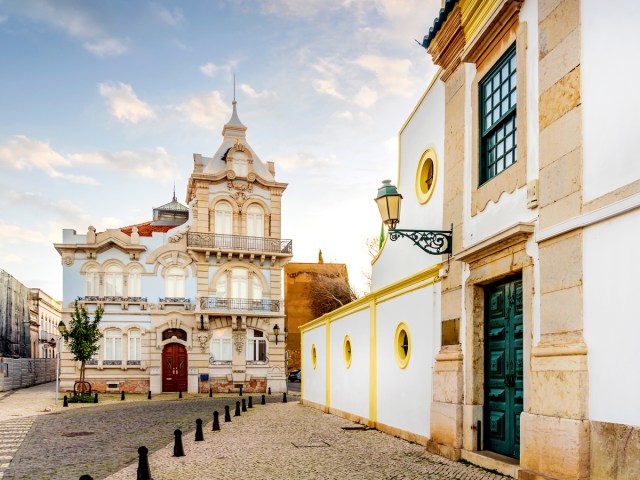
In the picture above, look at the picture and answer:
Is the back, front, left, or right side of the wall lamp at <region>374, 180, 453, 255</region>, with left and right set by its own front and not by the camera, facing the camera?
left

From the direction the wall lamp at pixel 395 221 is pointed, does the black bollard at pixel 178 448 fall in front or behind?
in front
